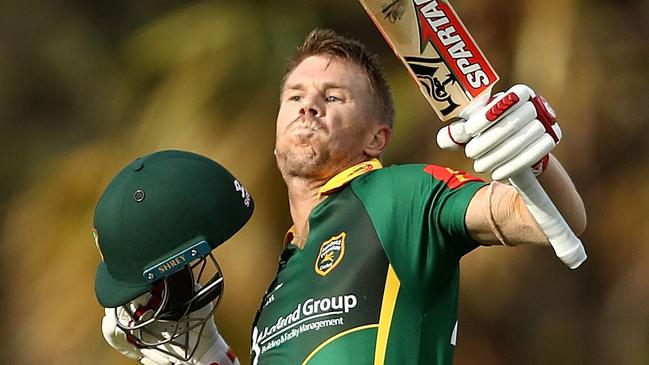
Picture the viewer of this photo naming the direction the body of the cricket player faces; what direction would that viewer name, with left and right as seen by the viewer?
facing the viewer and to the left of the viewer

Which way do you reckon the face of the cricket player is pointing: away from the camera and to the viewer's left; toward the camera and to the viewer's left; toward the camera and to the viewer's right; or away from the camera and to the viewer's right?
toward the camera and to the viewer's left
